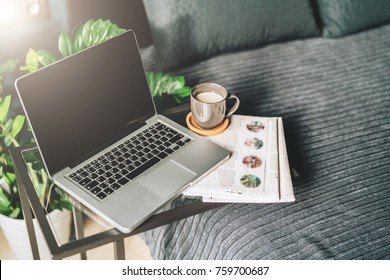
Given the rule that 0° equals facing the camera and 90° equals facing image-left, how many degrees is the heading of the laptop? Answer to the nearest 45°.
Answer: approximately 315°

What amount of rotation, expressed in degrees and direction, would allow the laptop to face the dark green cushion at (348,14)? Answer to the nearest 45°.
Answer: approximately 90° to its left
